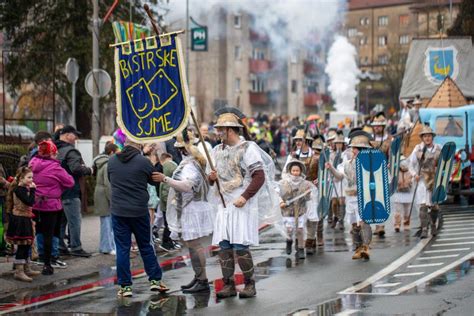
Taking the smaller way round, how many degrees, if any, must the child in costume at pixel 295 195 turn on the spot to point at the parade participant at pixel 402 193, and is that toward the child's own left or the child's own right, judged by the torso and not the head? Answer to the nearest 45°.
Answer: approximately 135° to the child's own left

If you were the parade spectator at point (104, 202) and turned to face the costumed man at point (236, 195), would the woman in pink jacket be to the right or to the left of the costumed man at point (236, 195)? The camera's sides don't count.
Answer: right

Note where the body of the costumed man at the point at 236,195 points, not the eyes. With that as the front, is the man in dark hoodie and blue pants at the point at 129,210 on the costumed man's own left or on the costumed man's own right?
on the costumed man's own right

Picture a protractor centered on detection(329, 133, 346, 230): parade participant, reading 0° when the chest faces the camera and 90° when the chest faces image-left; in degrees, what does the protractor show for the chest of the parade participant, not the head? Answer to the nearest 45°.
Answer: approximately 0°

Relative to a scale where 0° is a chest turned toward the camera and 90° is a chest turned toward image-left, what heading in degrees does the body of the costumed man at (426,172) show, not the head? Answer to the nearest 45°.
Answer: approximately 0°
